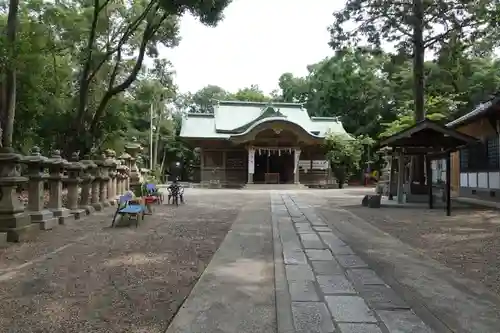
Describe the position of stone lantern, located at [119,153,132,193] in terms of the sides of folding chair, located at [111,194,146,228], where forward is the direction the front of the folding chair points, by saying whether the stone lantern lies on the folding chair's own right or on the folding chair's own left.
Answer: on the folding chair's own left

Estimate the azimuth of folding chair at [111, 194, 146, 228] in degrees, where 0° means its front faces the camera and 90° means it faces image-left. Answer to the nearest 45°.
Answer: approximately 270°

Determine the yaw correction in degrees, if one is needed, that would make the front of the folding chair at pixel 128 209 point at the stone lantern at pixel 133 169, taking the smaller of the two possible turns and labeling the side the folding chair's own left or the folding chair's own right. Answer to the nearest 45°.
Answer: approximately 90° to the folding chair's own left

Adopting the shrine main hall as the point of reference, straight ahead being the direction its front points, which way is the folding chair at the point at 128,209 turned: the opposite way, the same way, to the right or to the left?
to the left

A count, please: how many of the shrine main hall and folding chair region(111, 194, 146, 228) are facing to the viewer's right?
1

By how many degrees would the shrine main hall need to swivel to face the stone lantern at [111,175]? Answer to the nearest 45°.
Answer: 0° — it already faces it

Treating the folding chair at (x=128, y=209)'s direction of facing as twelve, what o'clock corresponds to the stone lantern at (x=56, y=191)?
The stone lantern is roughly at 7 o'clock from the folding chair.

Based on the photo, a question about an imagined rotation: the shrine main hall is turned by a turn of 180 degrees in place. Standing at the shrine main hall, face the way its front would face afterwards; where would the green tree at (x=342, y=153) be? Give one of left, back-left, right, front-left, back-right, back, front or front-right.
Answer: right

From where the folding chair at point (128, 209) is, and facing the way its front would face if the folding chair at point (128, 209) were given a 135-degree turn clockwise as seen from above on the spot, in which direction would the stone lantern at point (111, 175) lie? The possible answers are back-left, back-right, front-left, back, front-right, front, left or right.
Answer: back-right

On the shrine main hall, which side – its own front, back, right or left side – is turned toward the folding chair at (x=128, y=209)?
front

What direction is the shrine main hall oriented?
toward the camera

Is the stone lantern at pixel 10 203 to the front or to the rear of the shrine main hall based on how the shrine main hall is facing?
to the front

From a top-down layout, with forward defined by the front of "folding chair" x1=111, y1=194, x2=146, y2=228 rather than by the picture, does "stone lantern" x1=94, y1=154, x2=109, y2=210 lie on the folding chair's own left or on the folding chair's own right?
on the folding chair's own left

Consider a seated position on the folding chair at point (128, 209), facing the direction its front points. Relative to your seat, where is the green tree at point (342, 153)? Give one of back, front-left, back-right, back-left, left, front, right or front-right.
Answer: front-left

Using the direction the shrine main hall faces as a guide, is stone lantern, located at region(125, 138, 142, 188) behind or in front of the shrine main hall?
in front
